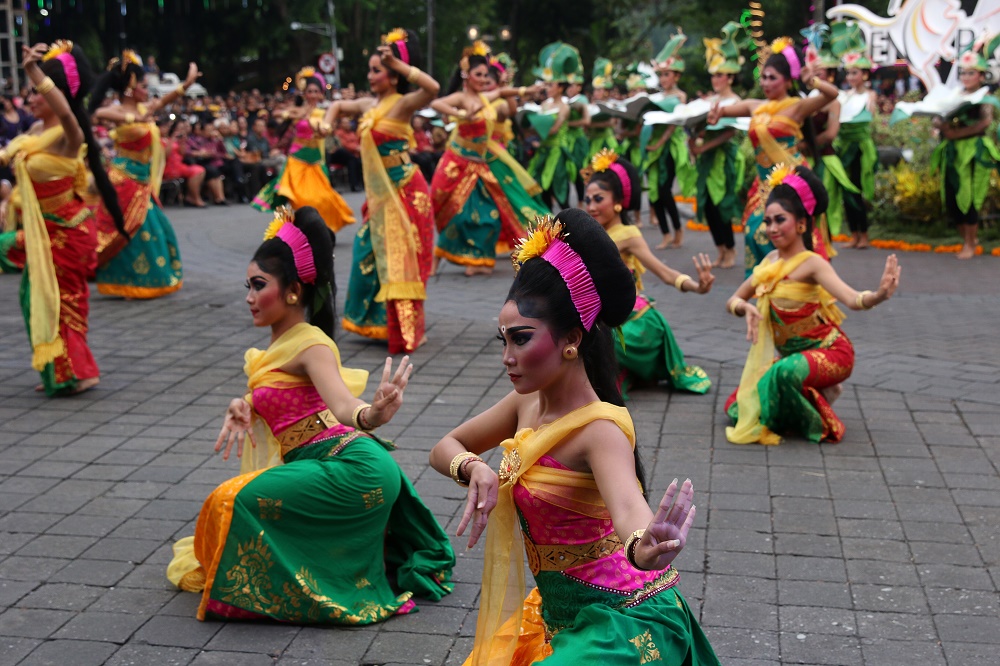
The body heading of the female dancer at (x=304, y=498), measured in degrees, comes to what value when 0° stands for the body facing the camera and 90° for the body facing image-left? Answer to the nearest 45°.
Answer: approximately 90°

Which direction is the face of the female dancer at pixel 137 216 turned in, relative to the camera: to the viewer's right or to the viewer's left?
to the viewer's right

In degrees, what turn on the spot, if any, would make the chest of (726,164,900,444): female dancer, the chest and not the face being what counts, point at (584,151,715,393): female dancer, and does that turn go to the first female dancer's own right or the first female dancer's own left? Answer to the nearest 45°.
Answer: approximately 90° to the first female dancer's own right

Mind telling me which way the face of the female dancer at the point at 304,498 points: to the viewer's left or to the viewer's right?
to the viewer's left
